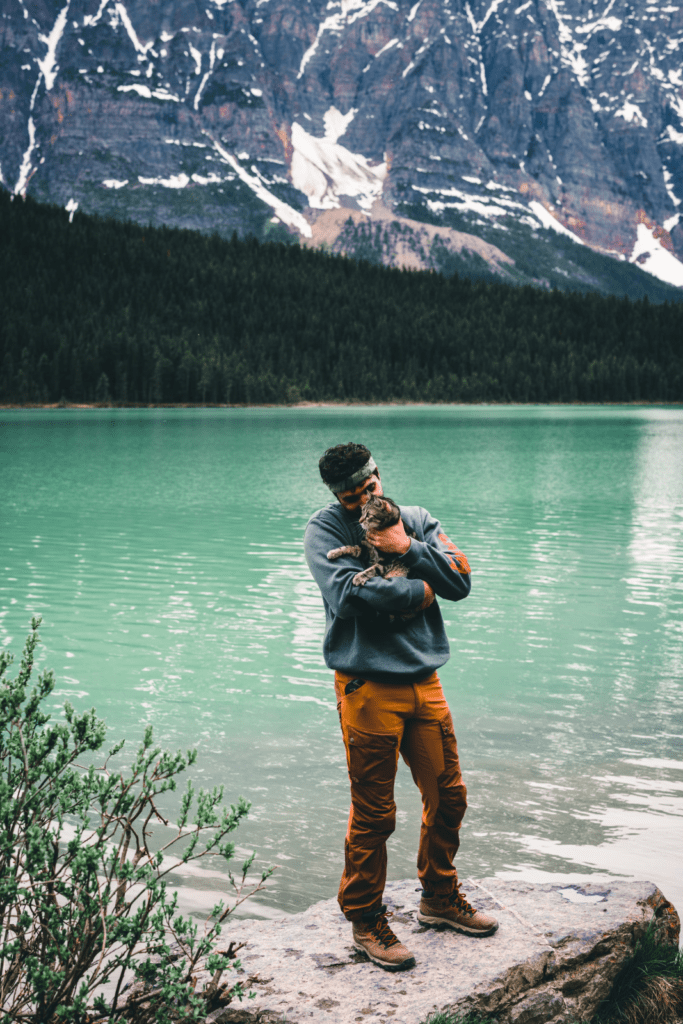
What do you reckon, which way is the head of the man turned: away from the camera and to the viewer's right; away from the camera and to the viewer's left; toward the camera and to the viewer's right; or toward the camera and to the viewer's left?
toward the camera and to the viewer's right

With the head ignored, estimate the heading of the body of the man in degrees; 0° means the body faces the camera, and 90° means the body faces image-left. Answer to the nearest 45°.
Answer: approximately 315°

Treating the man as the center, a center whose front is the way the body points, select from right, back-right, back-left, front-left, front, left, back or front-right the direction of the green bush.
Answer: right
